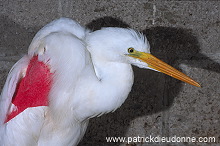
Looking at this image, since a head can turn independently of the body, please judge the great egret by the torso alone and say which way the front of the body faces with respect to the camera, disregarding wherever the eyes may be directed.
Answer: to the viewer's right
